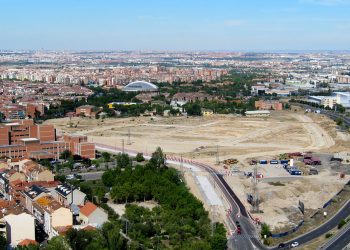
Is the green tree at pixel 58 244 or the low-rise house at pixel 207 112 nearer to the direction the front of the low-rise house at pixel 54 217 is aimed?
the green tree

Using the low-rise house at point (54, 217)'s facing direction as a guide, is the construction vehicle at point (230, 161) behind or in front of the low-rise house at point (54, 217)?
behind

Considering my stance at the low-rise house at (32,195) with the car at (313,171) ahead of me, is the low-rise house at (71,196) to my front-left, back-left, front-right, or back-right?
front-right

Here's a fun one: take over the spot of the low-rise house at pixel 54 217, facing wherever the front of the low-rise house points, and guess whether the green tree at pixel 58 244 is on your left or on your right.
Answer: on your left

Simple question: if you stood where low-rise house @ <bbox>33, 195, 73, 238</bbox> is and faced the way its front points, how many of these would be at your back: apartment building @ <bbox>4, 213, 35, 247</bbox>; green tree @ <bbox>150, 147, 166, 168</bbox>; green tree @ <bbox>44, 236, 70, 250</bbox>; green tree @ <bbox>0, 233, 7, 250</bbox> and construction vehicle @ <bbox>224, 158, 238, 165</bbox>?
2

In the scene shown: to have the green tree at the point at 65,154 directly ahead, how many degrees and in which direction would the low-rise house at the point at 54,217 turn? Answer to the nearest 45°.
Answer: approximately 135° to its right

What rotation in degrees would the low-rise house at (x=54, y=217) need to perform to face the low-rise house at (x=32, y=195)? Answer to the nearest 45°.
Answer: approximately 135° to its right

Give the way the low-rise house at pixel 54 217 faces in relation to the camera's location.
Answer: facing the viewer and to the left of the viewer

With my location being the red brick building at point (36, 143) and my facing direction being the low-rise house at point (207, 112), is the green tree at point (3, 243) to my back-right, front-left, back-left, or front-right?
back-right

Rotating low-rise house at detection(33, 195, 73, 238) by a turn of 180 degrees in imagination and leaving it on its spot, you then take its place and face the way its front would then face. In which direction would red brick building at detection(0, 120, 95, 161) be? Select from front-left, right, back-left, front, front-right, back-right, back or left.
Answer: front-left

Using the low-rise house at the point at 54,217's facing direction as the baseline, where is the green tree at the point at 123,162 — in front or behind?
behind

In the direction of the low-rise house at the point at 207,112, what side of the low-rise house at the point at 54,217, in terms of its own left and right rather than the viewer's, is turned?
back

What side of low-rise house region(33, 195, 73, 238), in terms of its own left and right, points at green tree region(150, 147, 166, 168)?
back

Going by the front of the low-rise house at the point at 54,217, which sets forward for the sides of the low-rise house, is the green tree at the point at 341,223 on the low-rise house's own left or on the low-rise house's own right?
on the low-rise house's own left

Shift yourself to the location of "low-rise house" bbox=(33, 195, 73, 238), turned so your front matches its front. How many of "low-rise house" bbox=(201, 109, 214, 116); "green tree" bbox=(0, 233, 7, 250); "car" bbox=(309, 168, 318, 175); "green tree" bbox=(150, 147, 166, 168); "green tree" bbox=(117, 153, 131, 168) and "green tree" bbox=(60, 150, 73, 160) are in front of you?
1

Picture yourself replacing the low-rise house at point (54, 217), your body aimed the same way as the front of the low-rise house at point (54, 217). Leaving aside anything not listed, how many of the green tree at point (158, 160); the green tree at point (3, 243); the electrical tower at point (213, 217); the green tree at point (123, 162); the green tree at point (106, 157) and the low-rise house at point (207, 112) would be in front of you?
1
